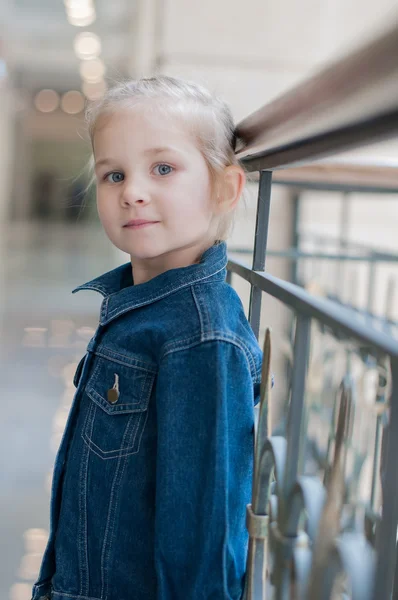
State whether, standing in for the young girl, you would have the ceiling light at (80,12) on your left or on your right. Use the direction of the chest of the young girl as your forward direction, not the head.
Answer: on your right

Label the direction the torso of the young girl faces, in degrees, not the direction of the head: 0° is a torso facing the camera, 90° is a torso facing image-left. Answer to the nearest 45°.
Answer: approximately 45°

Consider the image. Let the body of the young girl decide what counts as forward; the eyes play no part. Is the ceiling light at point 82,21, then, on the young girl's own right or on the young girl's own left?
on the young girl's own right
